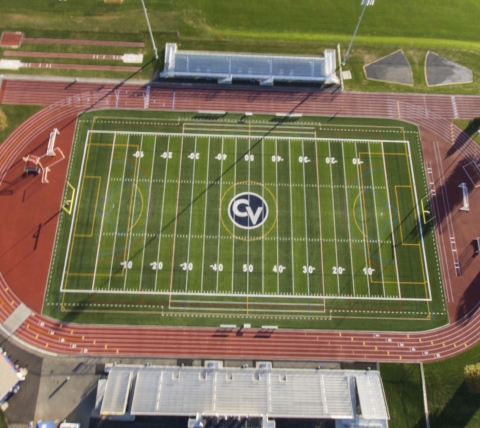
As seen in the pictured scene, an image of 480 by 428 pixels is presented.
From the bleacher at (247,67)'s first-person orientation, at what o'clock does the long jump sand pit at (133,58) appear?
The long jump sand pit is roughly at 3 o'clock from the bleacher.

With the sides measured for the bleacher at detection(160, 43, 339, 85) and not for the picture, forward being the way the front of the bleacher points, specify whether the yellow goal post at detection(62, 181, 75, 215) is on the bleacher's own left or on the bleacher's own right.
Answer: on the bleacher's own right

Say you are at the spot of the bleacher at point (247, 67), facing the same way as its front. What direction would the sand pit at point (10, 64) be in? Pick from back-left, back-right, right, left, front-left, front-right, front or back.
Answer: right

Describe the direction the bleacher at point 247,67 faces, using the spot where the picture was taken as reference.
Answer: facing the viewer

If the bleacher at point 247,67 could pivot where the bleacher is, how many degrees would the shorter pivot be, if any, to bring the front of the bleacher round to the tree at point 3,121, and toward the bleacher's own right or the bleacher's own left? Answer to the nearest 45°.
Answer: approximately 90° to the bleacher's own right
